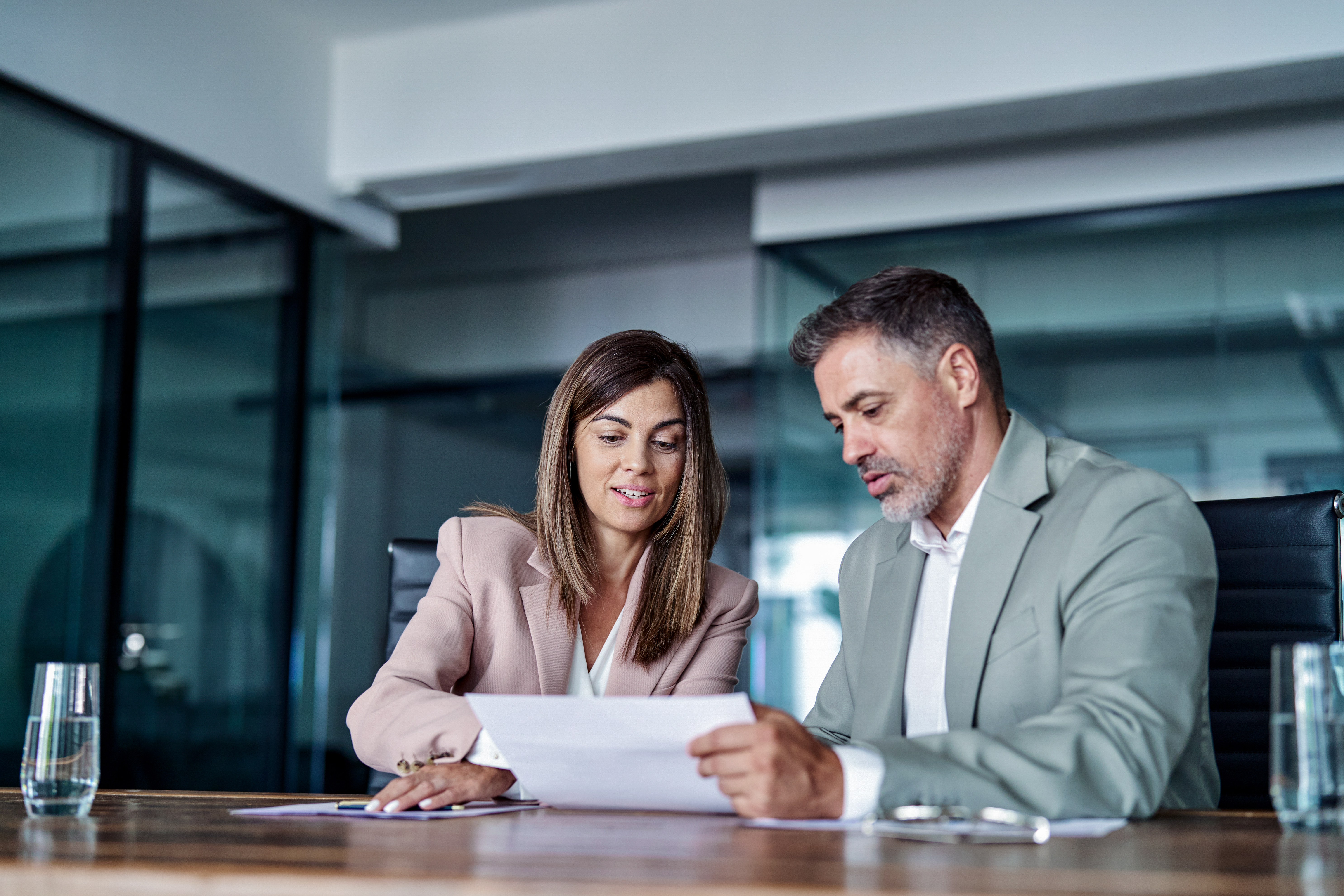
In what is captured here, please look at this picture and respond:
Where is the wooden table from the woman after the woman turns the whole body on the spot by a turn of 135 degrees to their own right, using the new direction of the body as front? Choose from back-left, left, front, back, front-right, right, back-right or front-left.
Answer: back-left

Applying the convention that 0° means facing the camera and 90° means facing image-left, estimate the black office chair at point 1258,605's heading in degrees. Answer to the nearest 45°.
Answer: approximately 45°

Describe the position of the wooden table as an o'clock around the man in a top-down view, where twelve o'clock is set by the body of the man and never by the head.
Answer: The wooden table is roughly at 11 o'clock from the man.

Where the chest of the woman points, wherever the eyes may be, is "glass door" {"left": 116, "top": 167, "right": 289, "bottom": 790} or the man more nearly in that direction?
the man

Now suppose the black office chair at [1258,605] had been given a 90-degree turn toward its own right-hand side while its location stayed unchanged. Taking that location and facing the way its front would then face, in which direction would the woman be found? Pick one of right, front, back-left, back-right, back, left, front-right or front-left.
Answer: front-left

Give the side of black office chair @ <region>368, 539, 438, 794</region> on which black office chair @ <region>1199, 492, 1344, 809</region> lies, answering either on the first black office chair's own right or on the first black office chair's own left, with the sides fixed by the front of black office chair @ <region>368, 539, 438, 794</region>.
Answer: on the first black office chair's own left

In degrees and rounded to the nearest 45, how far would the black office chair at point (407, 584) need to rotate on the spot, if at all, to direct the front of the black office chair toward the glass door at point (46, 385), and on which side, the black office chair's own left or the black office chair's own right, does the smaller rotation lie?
approximately 135° to the black office chair's own right

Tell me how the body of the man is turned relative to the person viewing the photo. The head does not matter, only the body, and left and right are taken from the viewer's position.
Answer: facing the viewer and to the left of the viewer

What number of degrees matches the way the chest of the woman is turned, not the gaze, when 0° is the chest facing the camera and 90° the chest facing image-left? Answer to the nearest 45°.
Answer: approximately 0°

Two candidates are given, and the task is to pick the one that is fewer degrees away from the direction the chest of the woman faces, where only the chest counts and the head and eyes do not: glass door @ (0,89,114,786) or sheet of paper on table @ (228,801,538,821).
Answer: the sheet of paper on table
